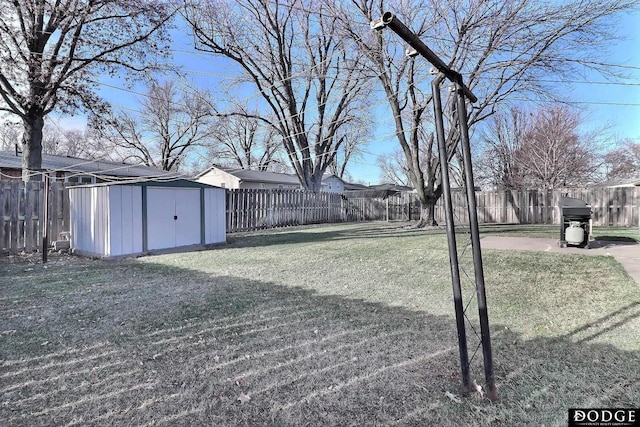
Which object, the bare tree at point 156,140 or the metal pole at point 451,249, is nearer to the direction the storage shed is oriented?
the metal pole

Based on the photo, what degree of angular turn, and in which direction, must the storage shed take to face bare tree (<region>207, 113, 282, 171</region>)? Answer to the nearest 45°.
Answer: approximately 135° to its left

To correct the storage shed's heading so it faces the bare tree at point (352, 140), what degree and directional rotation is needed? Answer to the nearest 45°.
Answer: approximately 90° to its left

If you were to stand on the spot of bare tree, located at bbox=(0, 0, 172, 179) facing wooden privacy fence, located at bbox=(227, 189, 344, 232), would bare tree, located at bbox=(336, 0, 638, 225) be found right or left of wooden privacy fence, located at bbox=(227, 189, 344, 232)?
right

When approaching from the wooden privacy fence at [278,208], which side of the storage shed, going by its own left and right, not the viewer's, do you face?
left

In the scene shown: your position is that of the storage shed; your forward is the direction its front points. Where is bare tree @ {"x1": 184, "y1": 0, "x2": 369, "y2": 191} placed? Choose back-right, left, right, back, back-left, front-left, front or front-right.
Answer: left

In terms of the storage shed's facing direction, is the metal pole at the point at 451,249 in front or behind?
in front

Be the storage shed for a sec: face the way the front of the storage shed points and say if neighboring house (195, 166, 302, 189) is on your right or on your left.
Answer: on your left

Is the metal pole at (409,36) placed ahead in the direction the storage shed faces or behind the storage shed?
ahead

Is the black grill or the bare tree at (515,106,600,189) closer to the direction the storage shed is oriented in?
the black grill

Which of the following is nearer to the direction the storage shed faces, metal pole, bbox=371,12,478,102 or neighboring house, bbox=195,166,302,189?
the metal pole

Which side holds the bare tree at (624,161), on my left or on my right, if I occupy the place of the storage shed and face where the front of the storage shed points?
on my left

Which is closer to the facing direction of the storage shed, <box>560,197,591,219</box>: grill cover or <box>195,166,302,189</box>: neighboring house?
the grill cover

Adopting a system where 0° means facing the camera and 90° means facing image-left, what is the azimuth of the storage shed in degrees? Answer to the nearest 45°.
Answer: approximately 315°
